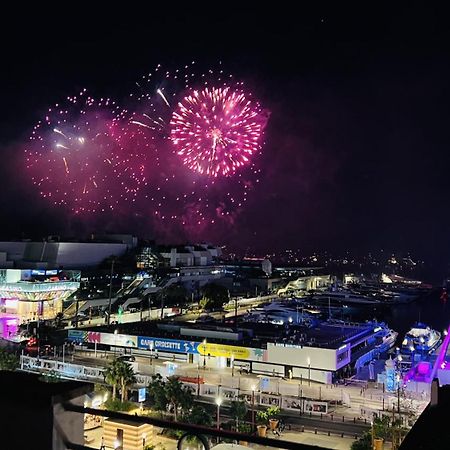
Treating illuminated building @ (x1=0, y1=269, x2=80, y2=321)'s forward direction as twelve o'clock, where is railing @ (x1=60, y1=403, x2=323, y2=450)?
The railing is roughly at 12 o'clock from the illuminated building.

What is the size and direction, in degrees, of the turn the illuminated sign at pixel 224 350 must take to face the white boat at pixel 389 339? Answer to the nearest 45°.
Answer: approximately 135° to its left

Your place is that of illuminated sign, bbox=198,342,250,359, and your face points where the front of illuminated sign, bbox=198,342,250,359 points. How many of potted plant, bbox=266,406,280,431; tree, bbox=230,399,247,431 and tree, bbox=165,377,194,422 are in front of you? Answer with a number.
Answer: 3

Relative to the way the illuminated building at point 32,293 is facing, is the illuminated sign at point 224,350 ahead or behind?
ahead

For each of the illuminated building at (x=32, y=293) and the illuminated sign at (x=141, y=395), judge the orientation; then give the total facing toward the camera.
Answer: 2

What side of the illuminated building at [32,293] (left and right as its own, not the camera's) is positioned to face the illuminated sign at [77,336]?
front

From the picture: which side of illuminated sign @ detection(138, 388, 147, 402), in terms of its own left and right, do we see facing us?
front

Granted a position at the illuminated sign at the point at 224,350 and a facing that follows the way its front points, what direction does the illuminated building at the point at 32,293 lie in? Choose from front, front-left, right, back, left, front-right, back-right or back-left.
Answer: back-right

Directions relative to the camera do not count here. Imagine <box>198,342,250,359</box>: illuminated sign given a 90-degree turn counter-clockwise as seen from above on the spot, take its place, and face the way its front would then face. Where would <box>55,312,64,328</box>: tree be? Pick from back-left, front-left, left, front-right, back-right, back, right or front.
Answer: back-left

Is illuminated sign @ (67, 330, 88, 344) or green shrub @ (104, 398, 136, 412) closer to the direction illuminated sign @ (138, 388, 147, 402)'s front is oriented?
the green shrub

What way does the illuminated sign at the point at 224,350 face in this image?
toward the camera

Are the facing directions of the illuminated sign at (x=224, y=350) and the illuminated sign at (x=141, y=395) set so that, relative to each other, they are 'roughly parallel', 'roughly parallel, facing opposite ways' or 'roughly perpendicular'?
roughly parallel

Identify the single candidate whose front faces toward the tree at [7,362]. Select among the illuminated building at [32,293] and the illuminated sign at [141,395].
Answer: the illuminated building

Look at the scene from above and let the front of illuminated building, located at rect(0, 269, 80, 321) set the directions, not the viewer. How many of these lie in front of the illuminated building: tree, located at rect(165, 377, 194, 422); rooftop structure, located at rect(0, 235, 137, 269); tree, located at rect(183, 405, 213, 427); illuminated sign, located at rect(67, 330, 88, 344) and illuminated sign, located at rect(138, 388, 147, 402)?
4

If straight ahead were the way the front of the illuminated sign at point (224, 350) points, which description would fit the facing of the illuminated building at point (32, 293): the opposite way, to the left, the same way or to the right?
the same way

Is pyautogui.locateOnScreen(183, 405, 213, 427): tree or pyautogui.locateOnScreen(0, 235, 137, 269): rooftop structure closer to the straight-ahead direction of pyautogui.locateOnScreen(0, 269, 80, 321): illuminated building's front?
the tree
